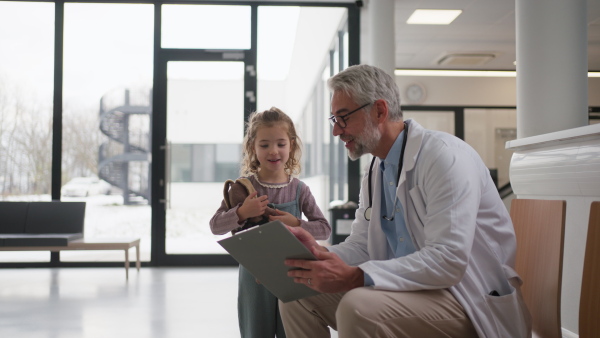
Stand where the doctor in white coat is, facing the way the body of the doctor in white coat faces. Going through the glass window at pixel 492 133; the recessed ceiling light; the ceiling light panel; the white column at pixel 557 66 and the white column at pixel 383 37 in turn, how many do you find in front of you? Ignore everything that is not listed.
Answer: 0

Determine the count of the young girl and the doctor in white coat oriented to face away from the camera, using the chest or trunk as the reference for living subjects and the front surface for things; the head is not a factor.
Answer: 0

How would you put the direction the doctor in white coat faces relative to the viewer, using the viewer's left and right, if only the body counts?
facing the viewer and to the left of the viewer

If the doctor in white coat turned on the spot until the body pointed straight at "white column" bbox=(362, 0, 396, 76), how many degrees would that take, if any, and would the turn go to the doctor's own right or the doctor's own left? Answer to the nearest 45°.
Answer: approximately 135° to the doctor's own right

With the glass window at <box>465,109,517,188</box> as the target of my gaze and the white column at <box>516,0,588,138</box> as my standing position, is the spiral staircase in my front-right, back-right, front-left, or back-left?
front-left

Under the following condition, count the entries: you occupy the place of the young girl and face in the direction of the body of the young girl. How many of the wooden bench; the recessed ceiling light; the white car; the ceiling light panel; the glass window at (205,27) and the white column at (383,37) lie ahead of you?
0

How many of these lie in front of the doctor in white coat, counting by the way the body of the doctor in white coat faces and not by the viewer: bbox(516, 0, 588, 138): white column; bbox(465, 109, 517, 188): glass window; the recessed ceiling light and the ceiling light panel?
0

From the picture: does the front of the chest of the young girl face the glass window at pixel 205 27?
no

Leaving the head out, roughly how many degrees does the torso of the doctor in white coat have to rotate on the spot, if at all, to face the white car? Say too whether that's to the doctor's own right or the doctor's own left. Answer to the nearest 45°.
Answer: approximately 90° to the doctor's own right

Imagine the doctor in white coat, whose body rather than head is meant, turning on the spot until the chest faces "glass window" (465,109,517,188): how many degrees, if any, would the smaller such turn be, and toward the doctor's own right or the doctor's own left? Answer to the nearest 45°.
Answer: approximately 135° to the doctor's own right

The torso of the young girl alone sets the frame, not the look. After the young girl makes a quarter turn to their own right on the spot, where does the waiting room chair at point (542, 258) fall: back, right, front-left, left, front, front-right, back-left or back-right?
back-left

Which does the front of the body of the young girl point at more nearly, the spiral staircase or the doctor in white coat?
the doctor in white coat

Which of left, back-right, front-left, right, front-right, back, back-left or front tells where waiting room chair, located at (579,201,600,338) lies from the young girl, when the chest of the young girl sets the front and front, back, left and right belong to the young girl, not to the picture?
front-left

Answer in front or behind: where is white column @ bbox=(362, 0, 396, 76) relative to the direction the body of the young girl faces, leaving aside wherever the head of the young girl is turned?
behind

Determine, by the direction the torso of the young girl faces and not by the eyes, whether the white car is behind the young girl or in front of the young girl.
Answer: behind

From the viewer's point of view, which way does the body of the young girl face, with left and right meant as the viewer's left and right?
facing the viewer

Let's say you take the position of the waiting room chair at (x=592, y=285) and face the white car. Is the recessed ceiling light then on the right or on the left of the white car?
right
